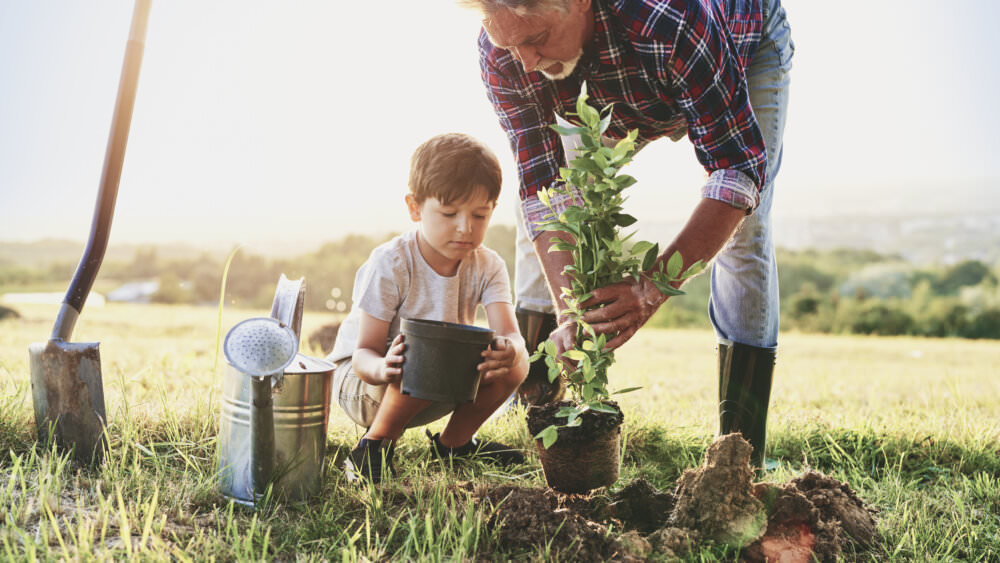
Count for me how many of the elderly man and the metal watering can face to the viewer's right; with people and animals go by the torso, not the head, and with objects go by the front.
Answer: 0

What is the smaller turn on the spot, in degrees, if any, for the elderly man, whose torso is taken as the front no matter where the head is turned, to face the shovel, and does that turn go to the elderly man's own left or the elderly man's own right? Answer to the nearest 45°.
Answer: approximately 45° to the elderly man's own right

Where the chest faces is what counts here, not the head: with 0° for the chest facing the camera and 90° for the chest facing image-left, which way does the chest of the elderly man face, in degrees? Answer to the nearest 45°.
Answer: approximately 45°

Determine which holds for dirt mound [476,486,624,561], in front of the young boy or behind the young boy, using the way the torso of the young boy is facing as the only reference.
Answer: in front

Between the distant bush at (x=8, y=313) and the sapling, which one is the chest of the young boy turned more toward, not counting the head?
the sapling

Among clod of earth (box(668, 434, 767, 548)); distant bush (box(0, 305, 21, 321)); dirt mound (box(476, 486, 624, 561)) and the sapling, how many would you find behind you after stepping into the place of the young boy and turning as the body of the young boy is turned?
1
